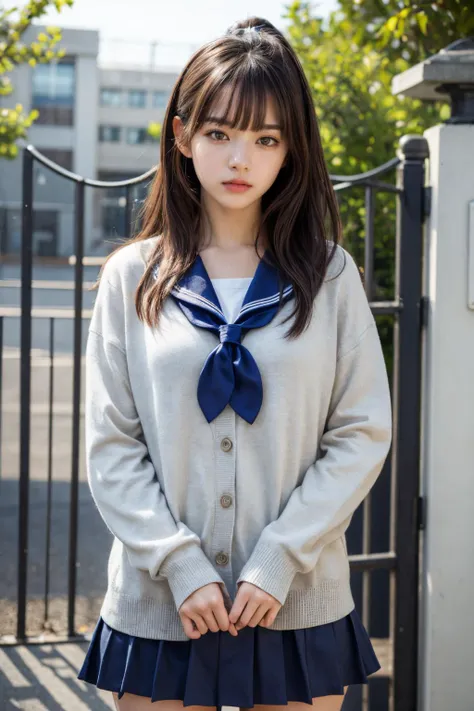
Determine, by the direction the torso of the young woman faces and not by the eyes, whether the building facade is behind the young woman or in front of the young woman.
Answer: behind

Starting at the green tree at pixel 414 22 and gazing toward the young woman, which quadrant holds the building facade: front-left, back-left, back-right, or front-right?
back-right

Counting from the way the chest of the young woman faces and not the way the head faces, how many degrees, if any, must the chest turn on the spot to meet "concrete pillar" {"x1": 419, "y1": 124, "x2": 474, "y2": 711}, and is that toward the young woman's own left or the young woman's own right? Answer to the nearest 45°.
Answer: approximately 135° to the young woman's own left

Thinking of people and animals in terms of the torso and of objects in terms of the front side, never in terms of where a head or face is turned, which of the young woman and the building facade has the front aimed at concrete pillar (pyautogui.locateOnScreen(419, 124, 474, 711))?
the building facade

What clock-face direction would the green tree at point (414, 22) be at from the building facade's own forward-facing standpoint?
The green tree is roughly at 12 o'clock from the building facade.

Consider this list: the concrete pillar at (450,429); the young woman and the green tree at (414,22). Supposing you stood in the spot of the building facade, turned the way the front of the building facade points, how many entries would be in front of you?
3

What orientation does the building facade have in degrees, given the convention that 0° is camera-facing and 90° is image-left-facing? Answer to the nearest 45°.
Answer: approximately 0°

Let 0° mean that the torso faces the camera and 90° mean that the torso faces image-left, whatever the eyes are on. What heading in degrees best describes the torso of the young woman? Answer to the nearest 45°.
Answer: approximately 0°

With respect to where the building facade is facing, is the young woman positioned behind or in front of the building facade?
in front

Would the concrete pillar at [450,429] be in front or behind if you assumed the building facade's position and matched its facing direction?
in front

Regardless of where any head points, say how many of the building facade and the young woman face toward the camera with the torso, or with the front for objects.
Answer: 2

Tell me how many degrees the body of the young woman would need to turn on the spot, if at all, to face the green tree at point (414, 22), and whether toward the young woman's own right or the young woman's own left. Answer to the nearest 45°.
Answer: approximately 180°
